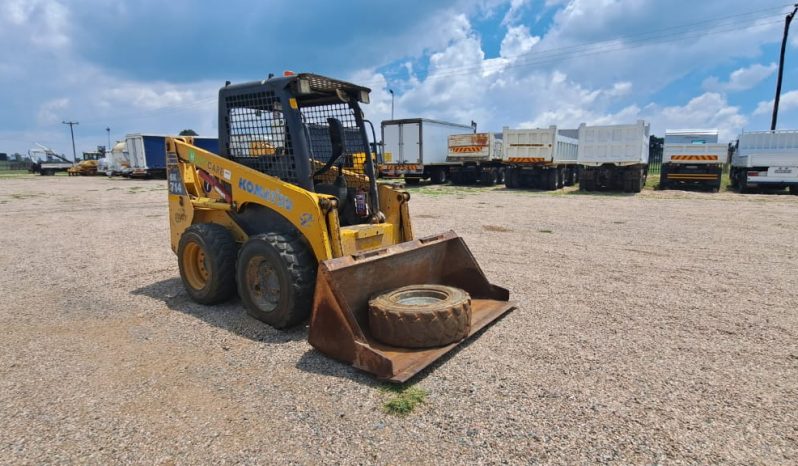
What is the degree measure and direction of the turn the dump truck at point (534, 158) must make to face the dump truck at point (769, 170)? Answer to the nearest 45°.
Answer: approximately 45° to its right

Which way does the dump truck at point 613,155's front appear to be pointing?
away from the camera

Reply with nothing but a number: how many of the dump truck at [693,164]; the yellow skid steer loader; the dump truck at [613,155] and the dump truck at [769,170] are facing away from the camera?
3

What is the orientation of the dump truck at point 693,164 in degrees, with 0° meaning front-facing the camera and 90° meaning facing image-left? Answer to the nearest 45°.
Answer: approximately 180°

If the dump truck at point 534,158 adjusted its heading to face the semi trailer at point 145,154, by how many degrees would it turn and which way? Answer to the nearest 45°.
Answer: approximately 135° to its left

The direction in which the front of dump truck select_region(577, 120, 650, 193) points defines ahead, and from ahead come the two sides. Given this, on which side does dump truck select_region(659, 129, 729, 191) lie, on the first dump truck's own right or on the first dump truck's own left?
on the first dump truck's own right

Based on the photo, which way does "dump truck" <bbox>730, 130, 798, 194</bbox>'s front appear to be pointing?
away from the camera

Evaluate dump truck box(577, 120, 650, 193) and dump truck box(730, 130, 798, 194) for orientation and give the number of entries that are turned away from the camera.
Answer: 2

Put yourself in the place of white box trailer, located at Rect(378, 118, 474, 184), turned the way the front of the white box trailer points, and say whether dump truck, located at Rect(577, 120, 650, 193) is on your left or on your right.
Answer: on your right

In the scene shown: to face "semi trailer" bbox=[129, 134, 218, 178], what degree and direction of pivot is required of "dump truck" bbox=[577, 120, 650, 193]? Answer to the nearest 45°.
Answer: approximately 90° to its left

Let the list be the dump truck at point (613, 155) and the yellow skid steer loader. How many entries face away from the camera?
1

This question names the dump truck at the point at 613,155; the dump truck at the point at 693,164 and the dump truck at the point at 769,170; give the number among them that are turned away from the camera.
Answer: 3

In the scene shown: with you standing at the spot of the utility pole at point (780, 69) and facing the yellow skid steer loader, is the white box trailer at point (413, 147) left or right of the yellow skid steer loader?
right

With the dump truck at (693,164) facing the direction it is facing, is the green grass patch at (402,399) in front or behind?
behind

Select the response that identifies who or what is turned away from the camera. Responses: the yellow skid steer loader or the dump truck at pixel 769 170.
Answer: the dump truck

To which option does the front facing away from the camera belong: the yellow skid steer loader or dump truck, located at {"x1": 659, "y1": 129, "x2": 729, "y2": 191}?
the dump truck
